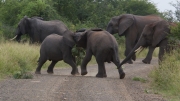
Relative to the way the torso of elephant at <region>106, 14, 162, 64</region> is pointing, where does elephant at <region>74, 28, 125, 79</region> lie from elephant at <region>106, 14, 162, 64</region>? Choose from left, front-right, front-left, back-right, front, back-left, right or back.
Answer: left

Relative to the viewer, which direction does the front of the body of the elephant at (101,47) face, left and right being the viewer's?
facing away from the viewer and to the left of the viewer

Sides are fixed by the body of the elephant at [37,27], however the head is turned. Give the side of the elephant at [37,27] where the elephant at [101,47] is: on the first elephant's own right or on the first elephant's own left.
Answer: on the first elephant's own left

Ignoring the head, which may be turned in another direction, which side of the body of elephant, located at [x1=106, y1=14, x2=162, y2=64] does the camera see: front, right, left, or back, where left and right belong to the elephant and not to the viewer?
left

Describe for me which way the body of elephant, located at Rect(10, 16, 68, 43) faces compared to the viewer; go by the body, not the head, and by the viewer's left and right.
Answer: facing to the left of the viewer

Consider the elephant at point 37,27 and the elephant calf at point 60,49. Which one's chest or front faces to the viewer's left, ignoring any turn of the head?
the elephant

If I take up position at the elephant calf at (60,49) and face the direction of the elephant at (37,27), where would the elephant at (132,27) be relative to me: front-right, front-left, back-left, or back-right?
front-right

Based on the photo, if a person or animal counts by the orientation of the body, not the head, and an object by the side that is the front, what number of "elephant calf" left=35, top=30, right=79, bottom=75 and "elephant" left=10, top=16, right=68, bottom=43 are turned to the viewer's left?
1

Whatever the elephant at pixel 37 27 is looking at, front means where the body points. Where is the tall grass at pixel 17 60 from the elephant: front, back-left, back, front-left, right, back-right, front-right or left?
left

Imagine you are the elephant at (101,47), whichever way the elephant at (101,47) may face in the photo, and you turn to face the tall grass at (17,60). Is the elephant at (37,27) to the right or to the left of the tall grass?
right
